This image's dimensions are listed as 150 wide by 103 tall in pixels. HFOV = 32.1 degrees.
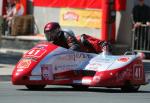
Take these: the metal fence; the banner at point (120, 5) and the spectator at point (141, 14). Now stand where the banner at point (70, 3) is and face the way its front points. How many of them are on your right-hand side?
0

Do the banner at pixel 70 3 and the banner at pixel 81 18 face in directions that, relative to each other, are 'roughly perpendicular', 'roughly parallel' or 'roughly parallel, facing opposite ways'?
roughly parallel

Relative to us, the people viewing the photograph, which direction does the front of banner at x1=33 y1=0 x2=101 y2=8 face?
facing the viewer

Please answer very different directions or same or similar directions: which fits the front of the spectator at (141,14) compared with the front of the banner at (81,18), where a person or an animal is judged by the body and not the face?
same or similar directions

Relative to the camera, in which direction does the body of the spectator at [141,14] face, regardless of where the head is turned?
toward the camera

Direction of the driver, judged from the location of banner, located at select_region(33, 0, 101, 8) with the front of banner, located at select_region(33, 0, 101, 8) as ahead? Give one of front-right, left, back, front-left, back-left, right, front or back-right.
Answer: front

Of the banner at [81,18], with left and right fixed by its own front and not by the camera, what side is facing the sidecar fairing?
front

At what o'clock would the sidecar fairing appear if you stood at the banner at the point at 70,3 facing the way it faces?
The sidecar fairing is roughly at 12 o'clock from the banner.

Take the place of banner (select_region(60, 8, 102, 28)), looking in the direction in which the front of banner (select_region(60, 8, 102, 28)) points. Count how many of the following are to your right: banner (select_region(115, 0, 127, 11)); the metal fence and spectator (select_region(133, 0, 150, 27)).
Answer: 0

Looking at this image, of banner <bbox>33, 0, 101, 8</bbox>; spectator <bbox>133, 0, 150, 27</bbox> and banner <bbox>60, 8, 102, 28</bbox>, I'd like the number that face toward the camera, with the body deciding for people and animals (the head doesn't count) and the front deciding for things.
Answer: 3
